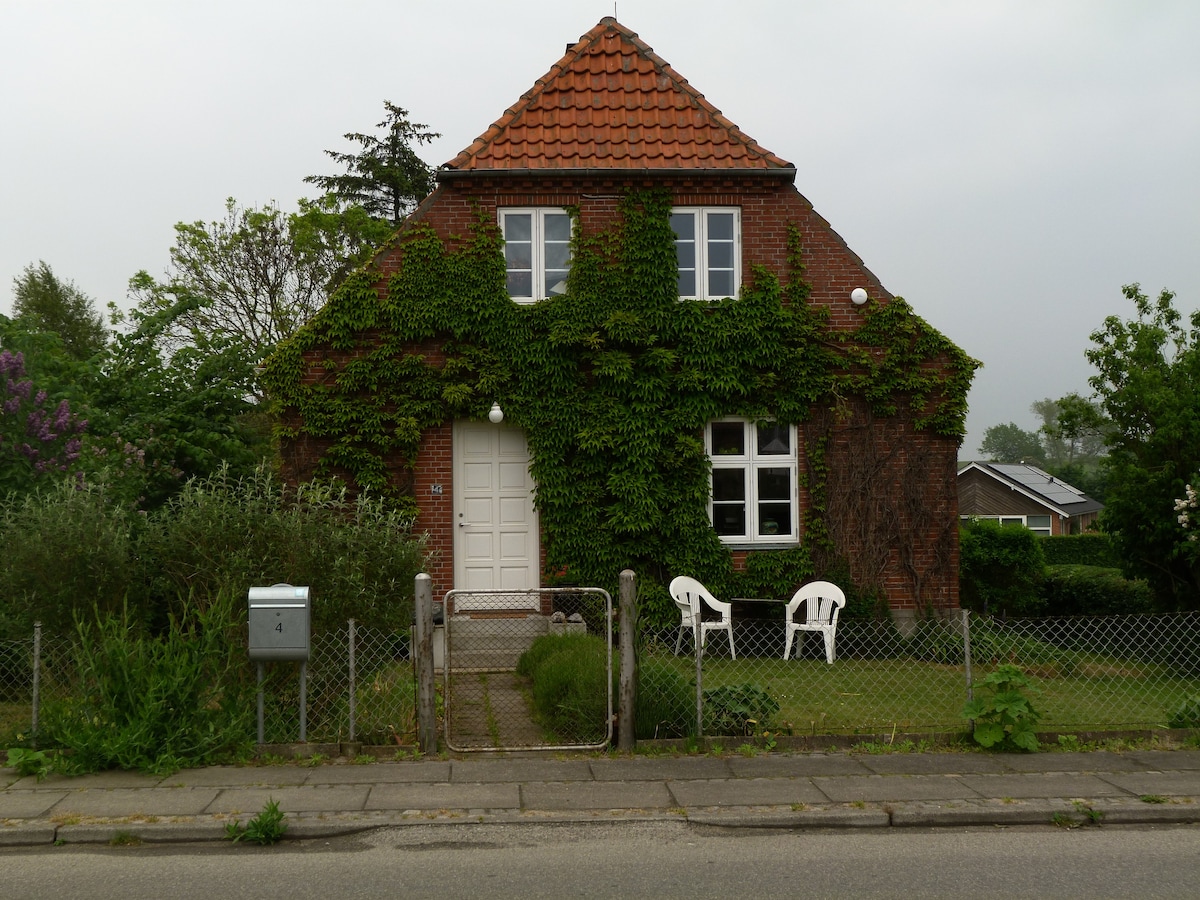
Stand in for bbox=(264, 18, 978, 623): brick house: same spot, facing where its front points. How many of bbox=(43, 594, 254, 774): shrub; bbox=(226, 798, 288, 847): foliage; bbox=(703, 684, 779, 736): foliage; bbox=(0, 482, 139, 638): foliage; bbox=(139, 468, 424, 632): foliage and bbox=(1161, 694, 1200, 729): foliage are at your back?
0

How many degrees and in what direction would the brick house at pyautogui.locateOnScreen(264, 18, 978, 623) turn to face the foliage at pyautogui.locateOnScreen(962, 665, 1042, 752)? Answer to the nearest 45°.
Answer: approximately 45° to its left

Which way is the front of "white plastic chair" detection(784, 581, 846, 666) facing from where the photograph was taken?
facing the viewer and to the left of the viewer

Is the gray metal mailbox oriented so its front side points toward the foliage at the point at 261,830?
yes

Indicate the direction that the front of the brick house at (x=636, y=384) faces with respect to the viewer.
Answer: facing the viewer

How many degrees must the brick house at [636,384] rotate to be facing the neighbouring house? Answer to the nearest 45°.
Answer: approximately 135° to its left

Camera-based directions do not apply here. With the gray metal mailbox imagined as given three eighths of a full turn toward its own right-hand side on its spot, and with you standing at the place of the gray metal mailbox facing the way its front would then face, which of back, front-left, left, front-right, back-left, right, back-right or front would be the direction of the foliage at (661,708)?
back-right

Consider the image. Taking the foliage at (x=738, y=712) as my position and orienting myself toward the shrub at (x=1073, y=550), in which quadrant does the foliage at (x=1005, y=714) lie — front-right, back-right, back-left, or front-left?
front-right

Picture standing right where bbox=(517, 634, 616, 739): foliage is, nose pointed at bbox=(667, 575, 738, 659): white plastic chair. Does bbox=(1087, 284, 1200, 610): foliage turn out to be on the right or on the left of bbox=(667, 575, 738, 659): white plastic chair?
right

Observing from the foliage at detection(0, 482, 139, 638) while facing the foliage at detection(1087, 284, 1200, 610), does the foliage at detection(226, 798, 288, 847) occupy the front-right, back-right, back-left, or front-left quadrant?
front-right

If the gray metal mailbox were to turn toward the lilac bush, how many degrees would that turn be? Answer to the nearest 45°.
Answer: approximately 135° to its right

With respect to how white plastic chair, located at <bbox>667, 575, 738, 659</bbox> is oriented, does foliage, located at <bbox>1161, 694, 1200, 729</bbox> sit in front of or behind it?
in front

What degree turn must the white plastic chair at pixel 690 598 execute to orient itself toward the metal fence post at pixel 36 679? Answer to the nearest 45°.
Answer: approximately 90° to its right

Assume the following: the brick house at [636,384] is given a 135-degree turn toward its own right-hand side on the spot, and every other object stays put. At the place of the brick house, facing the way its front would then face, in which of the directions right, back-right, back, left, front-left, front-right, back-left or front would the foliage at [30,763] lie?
left

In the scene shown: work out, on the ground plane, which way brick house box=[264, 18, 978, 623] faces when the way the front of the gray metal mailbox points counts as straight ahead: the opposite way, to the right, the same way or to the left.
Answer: the same way

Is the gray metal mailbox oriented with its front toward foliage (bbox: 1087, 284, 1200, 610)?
no

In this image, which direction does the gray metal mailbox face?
toward the camera

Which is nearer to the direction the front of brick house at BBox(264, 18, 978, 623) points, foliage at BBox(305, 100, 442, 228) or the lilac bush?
the lilac bush

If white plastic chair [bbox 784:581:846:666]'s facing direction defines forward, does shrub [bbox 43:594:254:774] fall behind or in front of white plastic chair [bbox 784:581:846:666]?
in front

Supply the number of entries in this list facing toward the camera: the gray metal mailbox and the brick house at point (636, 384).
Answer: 2
